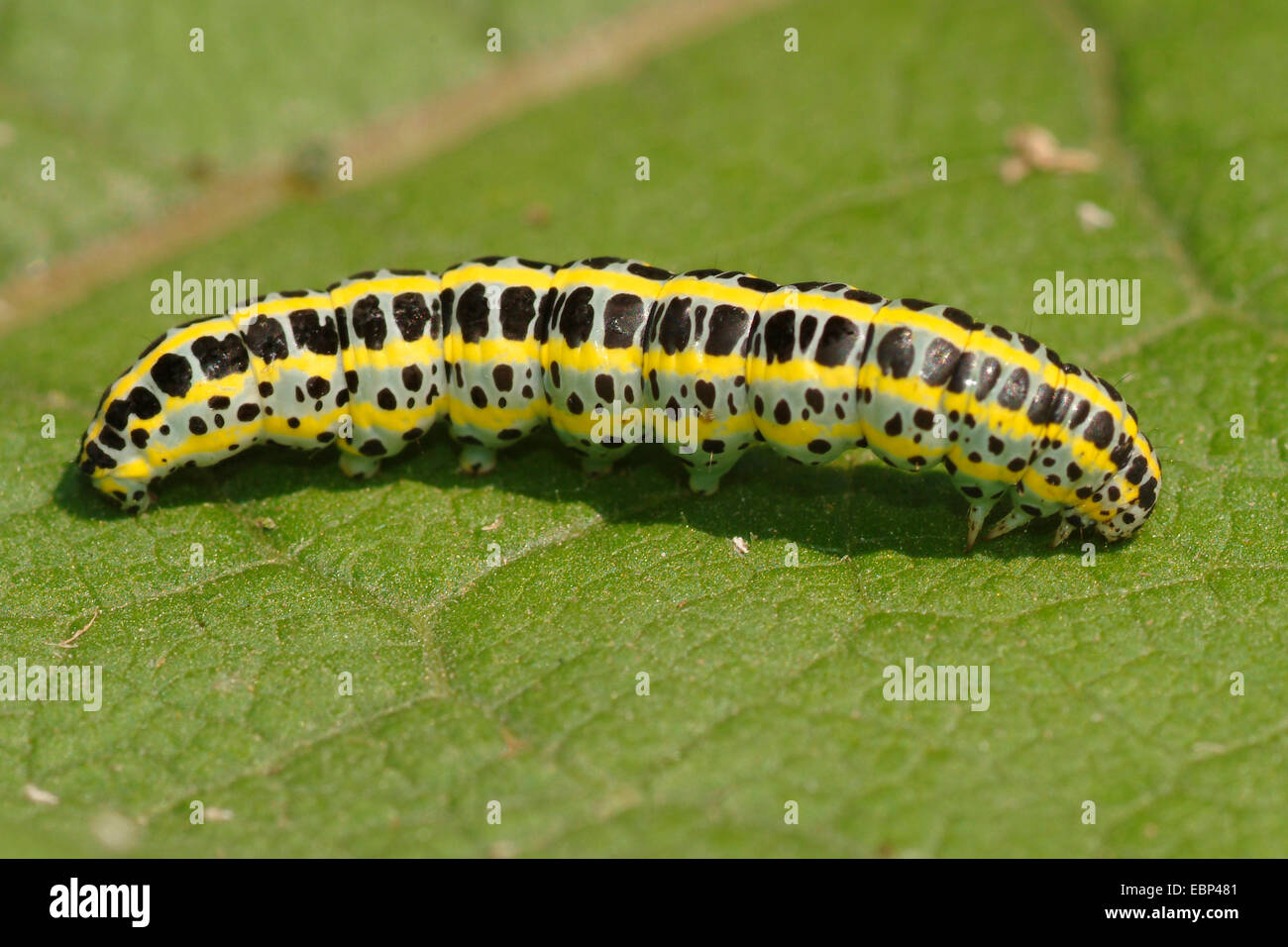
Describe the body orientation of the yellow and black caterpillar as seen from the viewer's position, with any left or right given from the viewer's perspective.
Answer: facing to the right of the viewer

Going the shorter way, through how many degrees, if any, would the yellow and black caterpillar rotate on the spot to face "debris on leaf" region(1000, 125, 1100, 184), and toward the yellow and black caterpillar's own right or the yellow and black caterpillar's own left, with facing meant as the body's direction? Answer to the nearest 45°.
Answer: approximately 45° to the yellow and black caterpillar's own left
